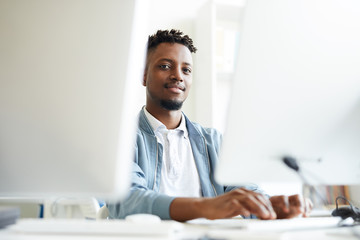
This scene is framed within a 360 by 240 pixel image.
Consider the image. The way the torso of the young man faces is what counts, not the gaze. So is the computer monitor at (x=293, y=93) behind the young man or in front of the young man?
in front

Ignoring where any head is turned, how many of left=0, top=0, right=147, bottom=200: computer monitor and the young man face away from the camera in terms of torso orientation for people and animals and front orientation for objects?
1

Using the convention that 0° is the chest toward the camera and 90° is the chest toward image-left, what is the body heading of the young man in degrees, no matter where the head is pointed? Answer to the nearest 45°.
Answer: approximately 315°

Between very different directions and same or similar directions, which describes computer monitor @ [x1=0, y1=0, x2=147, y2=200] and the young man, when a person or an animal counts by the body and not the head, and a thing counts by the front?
very different directions

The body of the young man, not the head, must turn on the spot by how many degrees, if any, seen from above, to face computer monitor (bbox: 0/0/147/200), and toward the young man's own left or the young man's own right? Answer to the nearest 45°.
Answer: approximately 45° to the young man's own right

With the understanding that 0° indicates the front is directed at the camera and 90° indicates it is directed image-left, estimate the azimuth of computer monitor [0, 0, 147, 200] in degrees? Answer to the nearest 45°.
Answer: approximately 180°

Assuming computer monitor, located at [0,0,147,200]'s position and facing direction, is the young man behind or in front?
in front

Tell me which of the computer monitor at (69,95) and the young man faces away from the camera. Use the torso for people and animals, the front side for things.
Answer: the computer monitor
